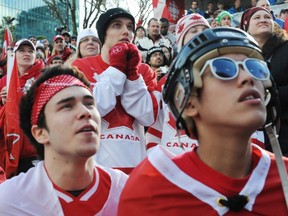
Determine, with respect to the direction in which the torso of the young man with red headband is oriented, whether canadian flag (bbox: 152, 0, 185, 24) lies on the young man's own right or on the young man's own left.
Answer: on the young man's own left

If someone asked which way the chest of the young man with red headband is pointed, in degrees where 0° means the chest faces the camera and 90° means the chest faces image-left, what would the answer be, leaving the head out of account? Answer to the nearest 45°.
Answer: approximately 315°

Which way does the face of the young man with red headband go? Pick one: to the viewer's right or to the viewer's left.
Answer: to the viewer's right
